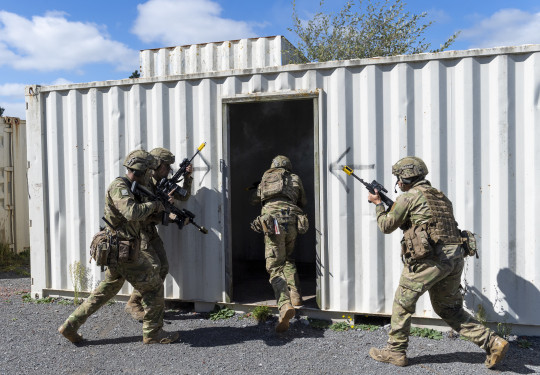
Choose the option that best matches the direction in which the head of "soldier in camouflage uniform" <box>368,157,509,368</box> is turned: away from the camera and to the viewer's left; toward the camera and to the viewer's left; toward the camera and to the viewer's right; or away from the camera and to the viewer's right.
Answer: away from the camera and to the viewer's left

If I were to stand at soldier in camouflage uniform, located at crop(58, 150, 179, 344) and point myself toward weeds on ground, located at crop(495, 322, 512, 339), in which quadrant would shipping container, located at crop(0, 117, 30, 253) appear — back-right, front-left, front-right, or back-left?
back-left

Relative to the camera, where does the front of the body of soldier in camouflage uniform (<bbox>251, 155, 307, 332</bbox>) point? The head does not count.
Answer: away from the camera

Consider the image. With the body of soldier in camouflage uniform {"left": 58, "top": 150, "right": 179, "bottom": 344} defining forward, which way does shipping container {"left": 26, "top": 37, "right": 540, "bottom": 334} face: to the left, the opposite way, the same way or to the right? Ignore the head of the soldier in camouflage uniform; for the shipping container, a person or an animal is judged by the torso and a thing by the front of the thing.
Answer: to the right

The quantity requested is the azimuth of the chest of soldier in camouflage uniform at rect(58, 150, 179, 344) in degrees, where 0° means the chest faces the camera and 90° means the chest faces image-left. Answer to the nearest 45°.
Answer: approximately 270°

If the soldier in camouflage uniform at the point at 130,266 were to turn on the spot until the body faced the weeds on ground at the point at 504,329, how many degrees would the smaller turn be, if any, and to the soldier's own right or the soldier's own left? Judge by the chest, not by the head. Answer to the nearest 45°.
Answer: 0° — they already face it

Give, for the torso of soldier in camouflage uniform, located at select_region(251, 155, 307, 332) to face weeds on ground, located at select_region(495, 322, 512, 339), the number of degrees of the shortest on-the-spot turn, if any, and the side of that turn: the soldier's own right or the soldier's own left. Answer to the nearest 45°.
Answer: approximately 135° to the soldier's own right

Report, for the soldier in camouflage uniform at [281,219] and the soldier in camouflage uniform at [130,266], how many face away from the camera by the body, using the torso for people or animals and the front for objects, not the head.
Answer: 1

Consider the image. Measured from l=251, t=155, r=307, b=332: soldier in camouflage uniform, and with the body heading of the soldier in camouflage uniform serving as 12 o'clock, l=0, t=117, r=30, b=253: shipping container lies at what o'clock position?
The shipping container is roughly at 10 o'clock from the soldier in camouflage uniform.

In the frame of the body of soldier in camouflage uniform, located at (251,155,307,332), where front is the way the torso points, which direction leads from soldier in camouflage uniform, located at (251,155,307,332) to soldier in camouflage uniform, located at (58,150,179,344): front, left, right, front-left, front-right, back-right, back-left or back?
back-left
